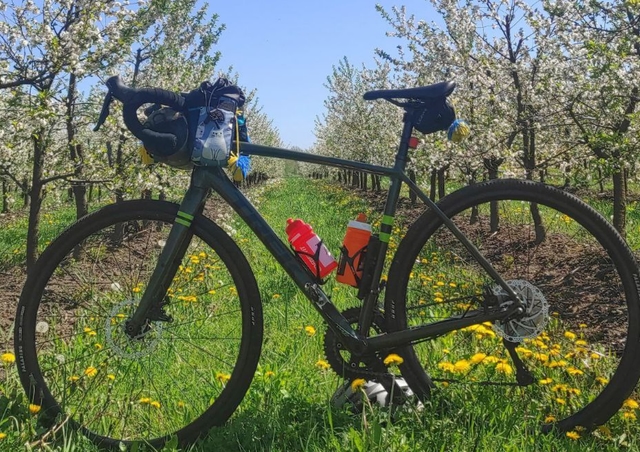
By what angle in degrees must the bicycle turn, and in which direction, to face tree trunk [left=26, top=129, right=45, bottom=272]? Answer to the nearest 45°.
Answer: approximately 45° to its right

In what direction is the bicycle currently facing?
to the viewer's left

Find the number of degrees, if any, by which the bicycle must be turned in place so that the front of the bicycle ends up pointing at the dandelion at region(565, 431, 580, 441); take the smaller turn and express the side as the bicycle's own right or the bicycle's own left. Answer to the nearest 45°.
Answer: approximately 180°

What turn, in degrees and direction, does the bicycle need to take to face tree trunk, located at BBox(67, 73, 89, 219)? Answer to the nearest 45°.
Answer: approximately 45° to its right

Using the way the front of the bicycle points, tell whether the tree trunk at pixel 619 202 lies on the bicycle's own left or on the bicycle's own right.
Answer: on the bicycle's own right

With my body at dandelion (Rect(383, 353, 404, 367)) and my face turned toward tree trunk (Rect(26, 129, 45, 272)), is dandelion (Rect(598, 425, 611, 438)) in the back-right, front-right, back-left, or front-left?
back-right

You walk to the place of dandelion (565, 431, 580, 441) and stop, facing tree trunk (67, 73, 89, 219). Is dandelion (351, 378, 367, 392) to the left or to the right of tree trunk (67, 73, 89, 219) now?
left
